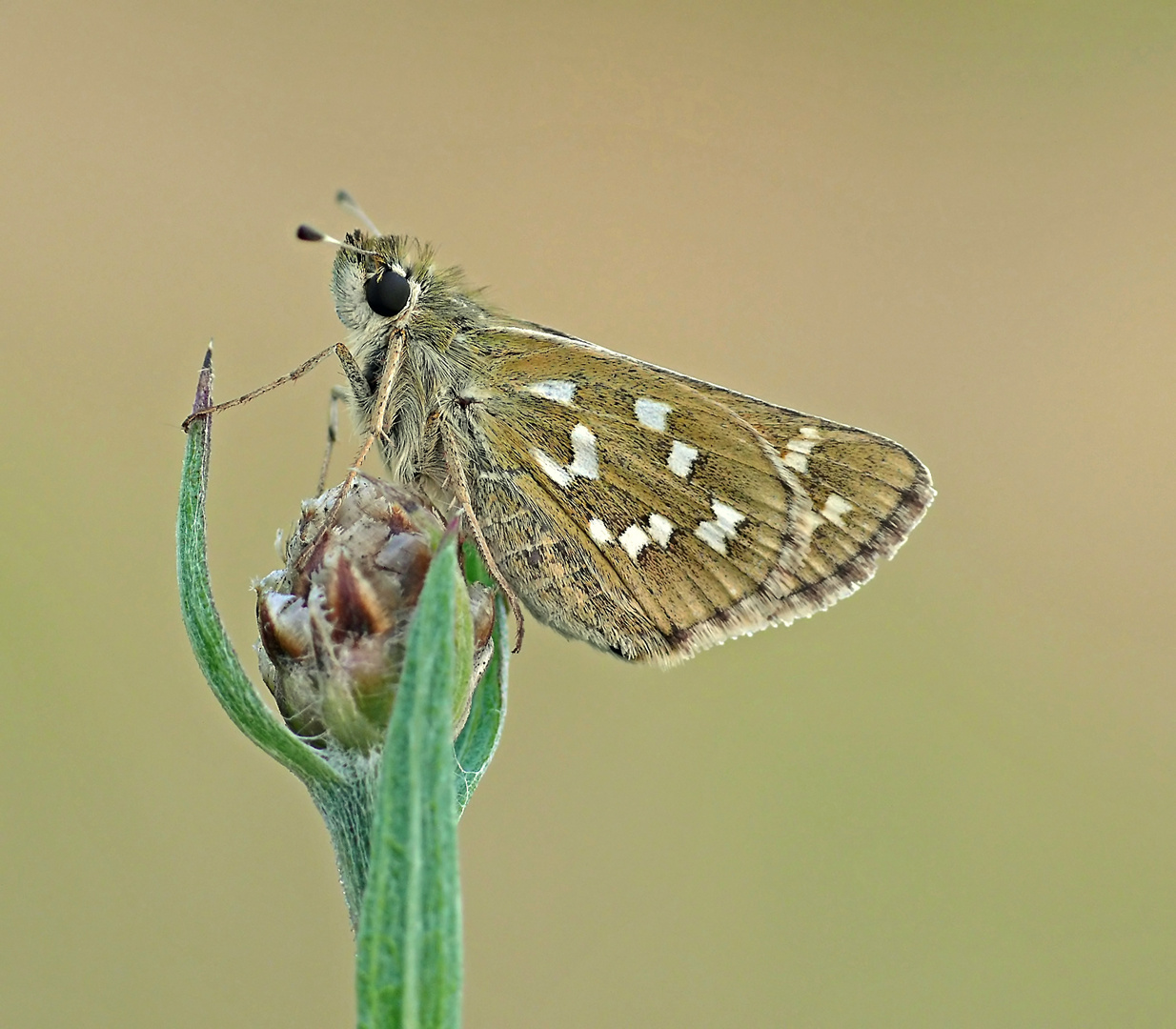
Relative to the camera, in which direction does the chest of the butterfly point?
to the viewer's left
